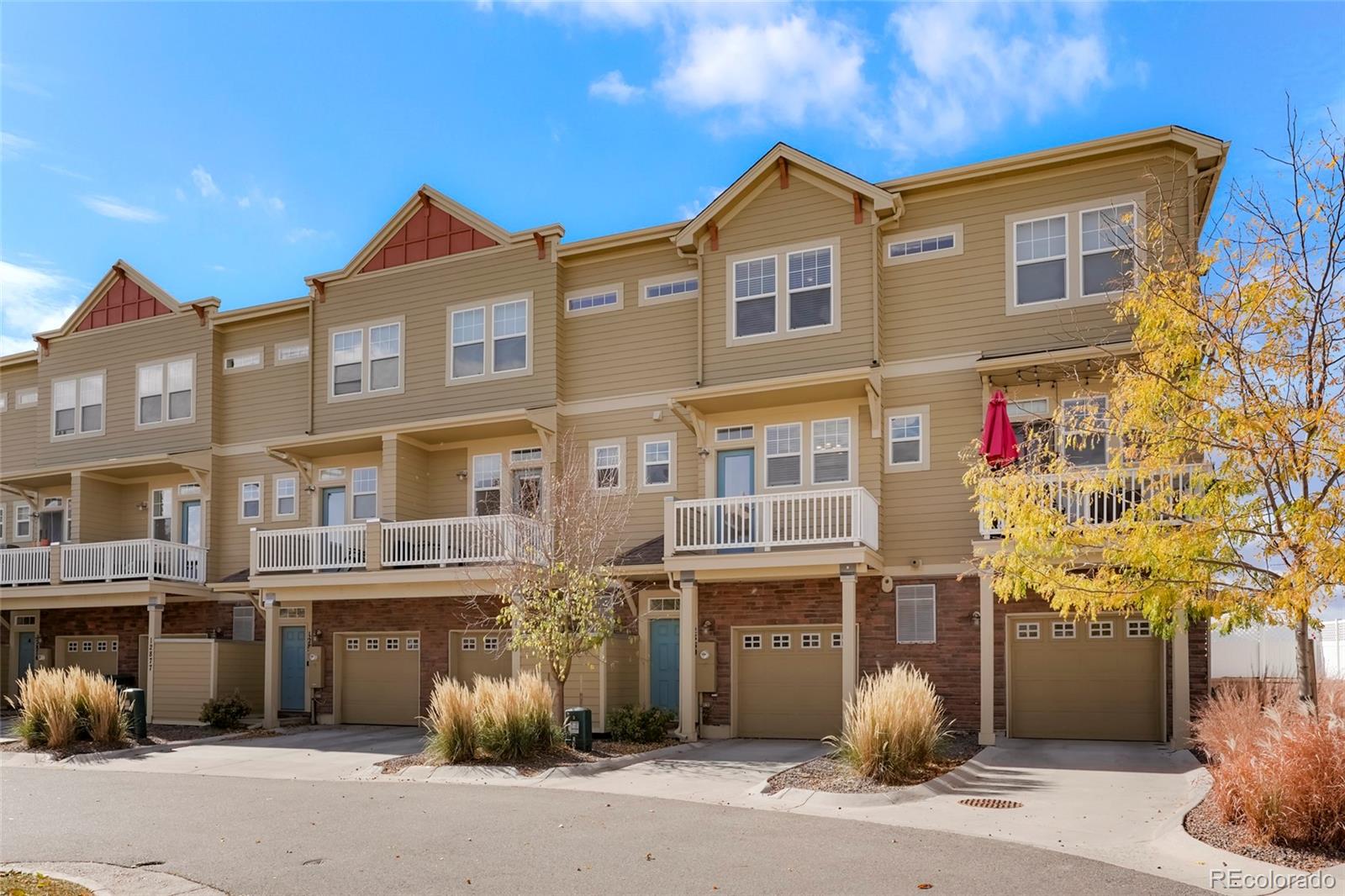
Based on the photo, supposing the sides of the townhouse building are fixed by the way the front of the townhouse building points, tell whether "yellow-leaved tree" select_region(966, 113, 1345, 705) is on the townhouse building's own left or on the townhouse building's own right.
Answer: on the townhouse building's own left

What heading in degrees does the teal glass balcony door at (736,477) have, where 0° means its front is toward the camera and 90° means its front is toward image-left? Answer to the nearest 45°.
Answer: approximately 0°

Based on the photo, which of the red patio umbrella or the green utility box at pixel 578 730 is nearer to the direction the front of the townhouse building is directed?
the green utility box

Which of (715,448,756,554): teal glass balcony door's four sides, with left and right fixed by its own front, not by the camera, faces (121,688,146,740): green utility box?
right

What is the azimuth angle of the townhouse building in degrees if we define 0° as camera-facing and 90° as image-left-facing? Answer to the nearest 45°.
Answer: approximately 45°

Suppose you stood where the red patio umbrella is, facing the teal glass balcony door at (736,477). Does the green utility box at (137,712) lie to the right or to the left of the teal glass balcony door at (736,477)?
left

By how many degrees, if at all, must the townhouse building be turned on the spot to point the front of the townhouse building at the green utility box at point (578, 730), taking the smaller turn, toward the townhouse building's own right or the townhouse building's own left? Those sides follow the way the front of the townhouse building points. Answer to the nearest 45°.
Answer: approximately 45° to the townhouse building's own left
